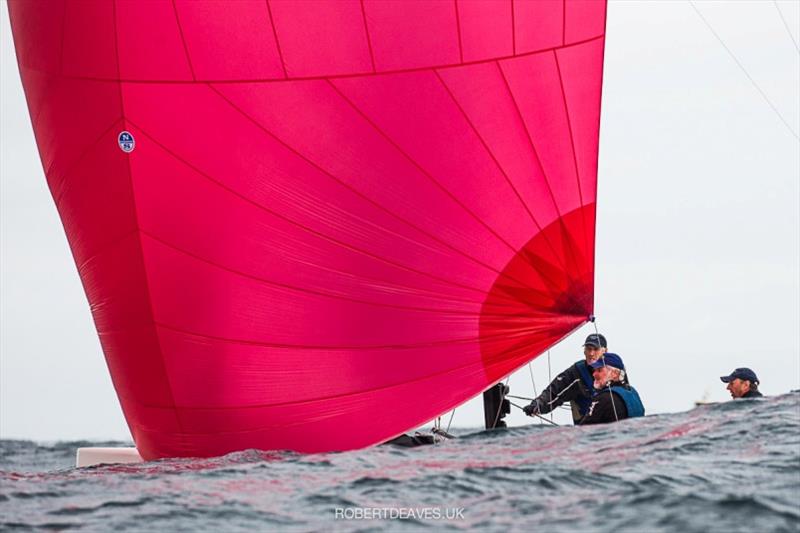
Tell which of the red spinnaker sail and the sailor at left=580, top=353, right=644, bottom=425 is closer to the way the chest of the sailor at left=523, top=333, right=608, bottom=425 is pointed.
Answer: the red spinnaker sail

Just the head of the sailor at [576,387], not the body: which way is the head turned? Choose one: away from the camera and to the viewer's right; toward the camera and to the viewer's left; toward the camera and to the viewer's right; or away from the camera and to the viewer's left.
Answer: toward the camera and to the viewer's left

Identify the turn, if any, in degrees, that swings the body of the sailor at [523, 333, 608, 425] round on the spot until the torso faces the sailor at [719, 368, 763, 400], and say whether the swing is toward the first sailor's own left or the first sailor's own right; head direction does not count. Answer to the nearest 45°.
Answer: approximately 180°

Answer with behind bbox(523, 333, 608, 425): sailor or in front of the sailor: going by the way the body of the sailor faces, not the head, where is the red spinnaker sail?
in front
